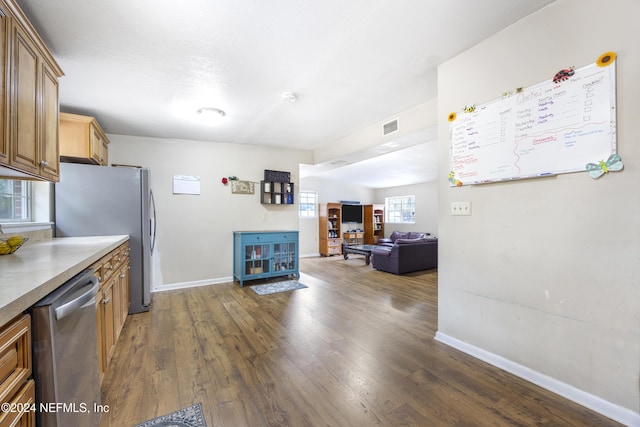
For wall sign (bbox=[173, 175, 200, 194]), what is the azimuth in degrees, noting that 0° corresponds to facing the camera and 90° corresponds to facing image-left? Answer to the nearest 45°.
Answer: approximately 0°

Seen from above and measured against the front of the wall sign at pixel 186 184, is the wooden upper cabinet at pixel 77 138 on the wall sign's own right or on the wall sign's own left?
on the wall sign's own right

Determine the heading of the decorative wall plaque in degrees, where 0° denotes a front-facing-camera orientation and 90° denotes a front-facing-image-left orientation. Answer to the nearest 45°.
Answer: approximately 0°

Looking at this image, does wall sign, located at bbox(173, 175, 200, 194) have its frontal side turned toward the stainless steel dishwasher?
yes

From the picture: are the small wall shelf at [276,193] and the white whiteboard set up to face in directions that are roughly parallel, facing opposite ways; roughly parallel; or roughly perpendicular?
roughly perpendicular

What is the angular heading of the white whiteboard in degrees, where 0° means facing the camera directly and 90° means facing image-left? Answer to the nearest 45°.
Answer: approximately 45°

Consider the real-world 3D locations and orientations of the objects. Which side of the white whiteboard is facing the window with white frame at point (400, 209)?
right

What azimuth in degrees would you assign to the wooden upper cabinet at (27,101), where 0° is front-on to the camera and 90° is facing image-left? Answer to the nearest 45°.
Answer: approximately 270°

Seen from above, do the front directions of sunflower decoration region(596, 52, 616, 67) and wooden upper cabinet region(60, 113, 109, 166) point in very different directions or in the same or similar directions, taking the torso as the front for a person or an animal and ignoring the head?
very different directions

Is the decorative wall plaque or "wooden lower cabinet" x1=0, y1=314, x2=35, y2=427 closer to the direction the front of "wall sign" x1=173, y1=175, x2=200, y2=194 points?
the wooden lower cabinet

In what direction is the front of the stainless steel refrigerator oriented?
to the viewer's right

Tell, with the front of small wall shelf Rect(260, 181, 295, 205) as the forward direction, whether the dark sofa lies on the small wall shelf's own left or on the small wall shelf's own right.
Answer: on the small wall shelf's own left
